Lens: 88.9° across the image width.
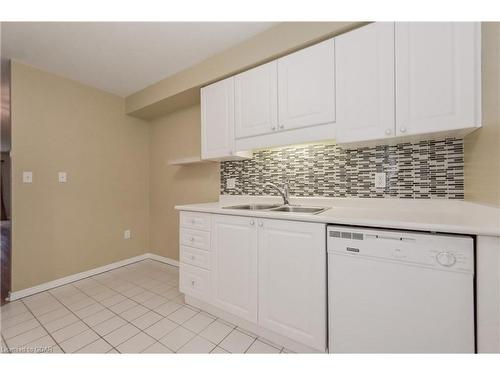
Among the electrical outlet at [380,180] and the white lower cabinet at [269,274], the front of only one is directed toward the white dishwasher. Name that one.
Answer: the electrical outlet

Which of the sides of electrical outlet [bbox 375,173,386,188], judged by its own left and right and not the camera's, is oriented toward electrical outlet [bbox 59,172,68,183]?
right

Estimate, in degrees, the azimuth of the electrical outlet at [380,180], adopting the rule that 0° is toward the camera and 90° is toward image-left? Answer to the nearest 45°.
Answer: approximately 0°

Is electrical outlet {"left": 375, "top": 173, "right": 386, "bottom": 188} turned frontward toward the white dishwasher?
yes
